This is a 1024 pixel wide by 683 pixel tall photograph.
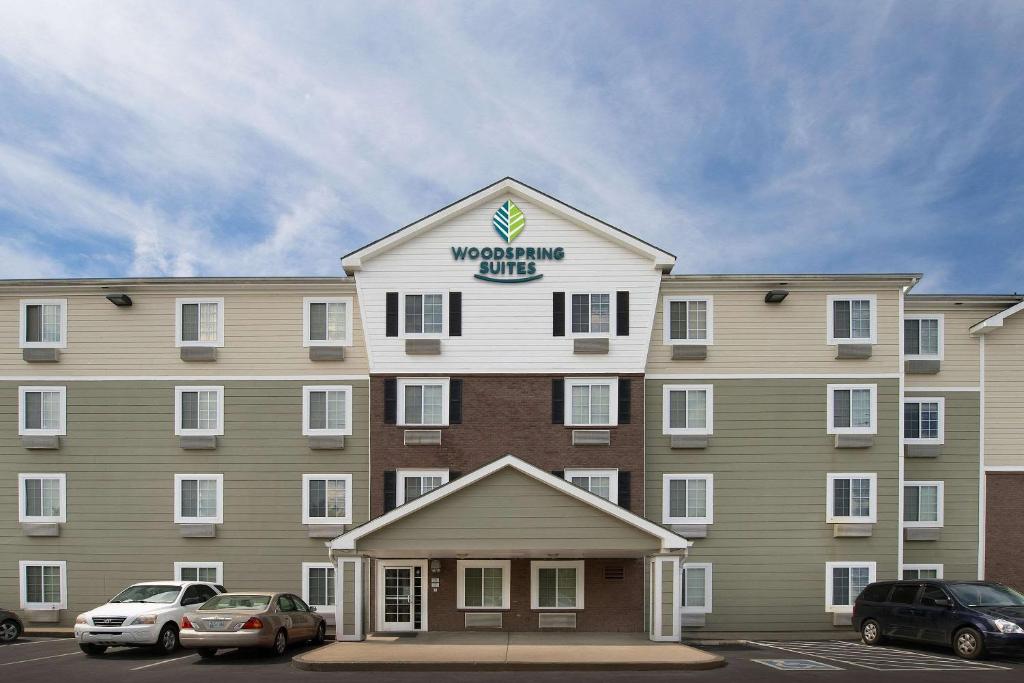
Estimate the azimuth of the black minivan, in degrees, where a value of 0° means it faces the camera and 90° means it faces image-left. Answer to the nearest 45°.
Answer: approximately 315°

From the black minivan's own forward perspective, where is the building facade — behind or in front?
behind

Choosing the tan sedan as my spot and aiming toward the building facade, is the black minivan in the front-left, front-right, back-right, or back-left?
front-right

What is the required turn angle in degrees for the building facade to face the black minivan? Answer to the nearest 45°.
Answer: approximately 45° to its left

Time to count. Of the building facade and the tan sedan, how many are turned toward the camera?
1

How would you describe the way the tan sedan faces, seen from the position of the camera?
facing away from the viewer and to the right of the viewer

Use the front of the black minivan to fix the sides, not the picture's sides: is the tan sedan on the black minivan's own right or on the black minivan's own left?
on the black minivan's own right

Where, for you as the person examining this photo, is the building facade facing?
facing the viewer
